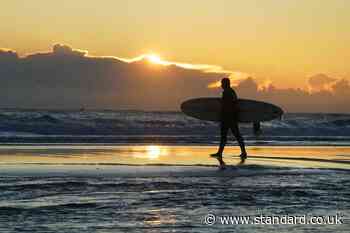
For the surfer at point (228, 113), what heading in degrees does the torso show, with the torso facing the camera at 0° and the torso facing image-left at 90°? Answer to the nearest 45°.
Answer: approximately 90°
